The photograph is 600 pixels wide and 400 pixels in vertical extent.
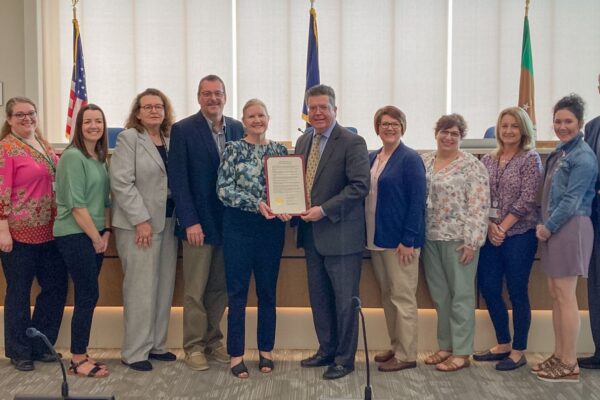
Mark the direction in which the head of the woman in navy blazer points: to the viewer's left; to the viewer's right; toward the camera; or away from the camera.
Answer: toward the camera

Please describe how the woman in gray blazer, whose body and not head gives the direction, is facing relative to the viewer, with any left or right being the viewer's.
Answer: facing the viewer and to the right of the viewer

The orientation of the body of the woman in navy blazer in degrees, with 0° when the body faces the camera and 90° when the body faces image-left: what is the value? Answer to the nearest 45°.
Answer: approximately 45°

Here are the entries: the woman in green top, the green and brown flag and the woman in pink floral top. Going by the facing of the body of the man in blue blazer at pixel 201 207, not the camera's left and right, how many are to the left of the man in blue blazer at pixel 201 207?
1

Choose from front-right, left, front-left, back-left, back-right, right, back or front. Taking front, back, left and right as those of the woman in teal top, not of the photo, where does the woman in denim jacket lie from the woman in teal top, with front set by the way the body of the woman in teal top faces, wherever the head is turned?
left

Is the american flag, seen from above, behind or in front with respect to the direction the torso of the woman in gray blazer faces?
behind

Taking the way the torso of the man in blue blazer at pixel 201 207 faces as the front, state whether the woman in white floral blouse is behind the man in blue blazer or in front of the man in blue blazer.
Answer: in front

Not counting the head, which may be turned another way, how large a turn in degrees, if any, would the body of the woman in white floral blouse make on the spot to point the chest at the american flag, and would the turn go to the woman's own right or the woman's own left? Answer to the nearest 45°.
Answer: approximately 90° to the woman's own right

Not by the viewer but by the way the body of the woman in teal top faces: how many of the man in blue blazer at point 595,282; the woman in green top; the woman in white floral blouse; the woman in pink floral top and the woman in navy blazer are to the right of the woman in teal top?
2

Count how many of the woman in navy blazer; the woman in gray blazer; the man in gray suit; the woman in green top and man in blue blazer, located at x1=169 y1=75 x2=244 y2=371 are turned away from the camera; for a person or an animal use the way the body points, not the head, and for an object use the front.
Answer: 0

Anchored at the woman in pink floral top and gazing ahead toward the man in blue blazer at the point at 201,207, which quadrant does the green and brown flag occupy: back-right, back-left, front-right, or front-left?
front-left

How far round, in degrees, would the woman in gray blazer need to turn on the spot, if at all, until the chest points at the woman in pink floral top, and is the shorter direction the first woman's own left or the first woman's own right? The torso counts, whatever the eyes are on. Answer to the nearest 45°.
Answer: approximately 135° to the first woman's own right

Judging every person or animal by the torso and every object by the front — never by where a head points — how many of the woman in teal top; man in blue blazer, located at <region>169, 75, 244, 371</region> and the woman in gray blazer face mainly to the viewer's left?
0

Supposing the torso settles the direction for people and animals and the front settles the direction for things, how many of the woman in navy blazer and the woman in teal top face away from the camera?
0

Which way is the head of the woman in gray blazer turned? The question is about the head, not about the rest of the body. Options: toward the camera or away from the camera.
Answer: toward the camera

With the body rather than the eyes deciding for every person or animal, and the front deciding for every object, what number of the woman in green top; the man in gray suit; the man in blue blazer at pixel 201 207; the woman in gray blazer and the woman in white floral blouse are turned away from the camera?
0
